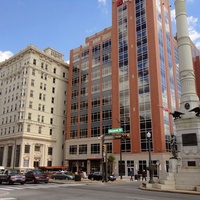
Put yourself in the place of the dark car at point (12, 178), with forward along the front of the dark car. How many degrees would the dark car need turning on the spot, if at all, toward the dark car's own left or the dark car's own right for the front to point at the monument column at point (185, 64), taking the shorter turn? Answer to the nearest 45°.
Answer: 0° — it already faces it

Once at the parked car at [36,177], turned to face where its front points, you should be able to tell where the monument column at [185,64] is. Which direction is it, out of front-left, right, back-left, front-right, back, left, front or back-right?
front

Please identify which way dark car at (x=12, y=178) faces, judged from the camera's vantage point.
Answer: facing the viewer and to the right of the viewer

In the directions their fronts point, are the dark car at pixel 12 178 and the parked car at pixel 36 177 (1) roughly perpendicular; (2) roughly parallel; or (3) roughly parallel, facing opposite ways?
roughly parallel

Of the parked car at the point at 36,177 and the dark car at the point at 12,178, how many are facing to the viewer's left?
0

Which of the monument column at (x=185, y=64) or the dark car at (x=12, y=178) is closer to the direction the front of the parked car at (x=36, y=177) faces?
the monument column
